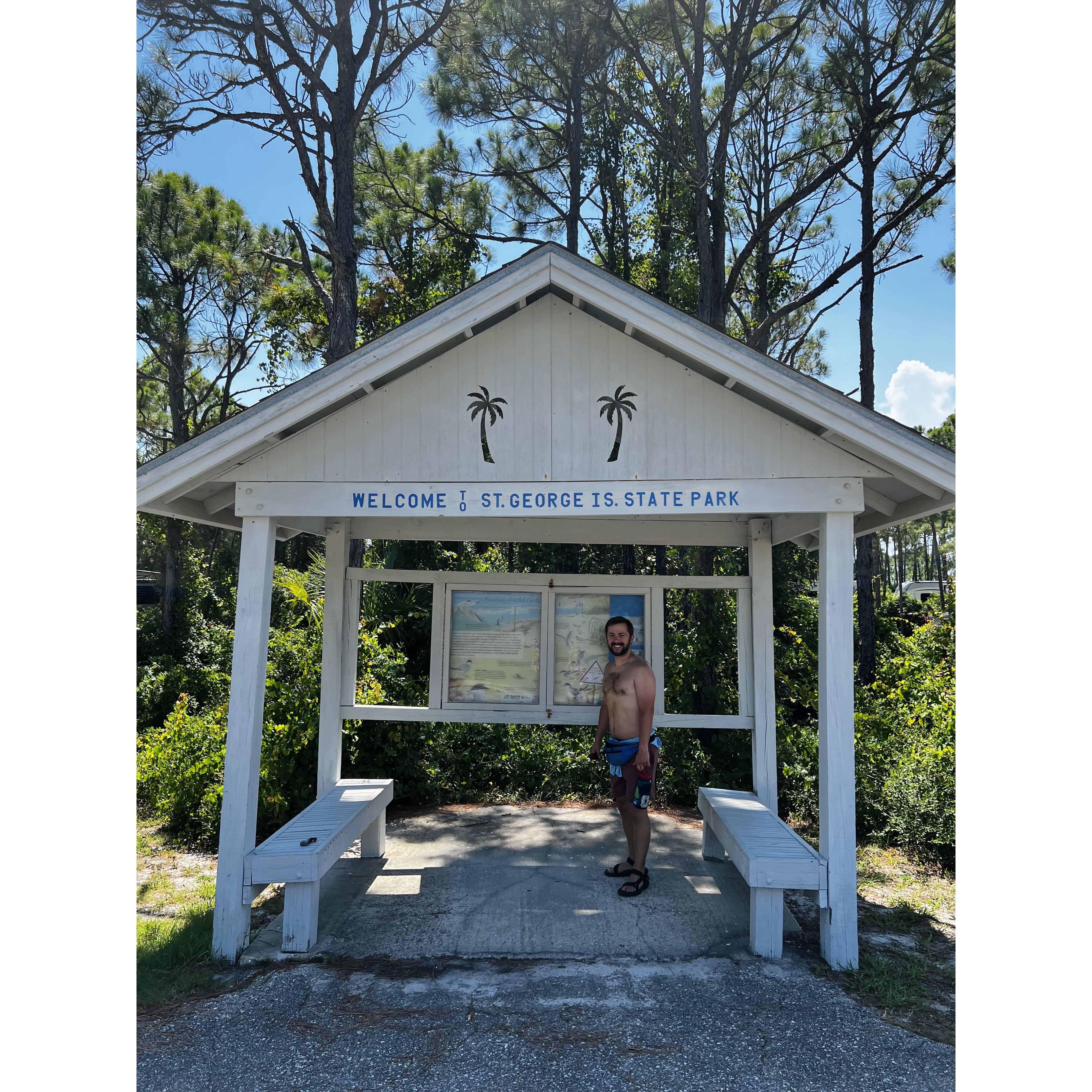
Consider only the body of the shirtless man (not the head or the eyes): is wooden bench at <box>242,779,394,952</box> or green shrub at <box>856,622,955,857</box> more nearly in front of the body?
the wooden bench

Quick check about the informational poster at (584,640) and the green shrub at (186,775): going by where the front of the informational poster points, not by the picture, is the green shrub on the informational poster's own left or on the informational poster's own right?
on the informational poster's own right

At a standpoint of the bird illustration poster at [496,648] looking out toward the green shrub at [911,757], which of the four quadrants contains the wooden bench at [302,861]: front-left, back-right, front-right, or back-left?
back-right

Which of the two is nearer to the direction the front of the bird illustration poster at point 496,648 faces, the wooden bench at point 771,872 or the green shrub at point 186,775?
the wooden bench

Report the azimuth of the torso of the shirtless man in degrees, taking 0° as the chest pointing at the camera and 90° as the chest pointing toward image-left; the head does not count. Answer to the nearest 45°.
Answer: approximately 45°

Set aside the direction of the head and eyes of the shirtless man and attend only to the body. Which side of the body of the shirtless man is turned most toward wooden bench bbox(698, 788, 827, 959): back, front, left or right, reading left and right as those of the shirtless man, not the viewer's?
left

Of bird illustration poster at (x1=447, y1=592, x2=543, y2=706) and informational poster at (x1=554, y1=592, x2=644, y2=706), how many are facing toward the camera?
2

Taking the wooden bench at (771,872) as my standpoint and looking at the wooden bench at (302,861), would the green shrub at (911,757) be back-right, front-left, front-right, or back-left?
back-right

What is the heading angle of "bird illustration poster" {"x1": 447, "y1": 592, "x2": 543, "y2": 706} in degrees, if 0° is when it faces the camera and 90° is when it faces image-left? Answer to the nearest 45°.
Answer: approximately 0°

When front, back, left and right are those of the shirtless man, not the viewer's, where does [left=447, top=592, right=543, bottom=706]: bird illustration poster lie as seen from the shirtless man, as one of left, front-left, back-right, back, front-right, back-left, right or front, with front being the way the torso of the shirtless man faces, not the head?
right
